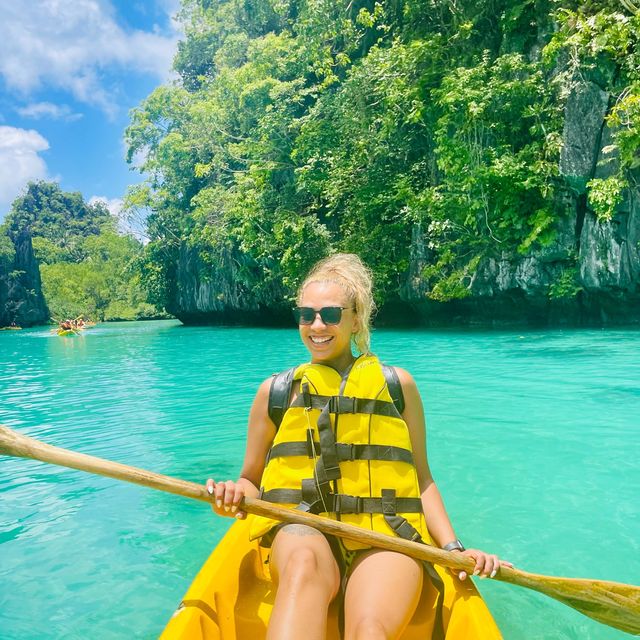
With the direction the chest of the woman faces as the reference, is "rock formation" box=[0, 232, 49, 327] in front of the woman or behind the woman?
behind

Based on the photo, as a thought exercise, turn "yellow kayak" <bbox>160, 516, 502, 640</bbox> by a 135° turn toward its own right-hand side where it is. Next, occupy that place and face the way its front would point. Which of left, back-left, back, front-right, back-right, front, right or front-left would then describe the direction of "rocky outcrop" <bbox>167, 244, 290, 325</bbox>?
front-right

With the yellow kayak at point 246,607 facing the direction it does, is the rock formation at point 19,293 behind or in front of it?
behind

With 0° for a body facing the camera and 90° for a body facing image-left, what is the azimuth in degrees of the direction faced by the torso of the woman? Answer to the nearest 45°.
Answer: approximately 0°

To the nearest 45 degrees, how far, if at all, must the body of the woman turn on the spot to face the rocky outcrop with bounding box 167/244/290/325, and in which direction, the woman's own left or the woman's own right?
approximately 180°

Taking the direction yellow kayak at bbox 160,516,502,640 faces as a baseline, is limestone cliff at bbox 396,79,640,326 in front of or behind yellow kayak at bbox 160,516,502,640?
behind

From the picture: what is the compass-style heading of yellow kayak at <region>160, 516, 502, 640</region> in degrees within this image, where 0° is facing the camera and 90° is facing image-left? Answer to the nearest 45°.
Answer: approximately 0°
